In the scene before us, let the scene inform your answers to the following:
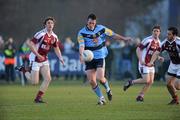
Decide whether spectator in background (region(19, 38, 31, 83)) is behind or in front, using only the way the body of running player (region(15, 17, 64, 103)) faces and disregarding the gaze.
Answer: behind

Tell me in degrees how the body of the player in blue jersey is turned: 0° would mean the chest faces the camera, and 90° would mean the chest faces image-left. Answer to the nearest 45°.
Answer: approximately 0°

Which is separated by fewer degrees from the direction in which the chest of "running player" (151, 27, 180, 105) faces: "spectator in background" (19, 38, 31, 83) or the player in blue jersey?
the player in blue jersey

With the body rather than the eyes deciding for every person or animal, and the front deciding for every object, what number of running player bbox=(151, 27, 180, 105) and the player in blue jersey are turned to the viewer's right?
0

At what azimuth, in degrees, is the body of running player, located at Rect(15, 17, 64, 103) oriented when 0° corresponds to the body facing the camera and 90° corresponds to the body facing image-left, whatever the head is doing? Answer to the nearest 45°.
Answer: approximately 315°

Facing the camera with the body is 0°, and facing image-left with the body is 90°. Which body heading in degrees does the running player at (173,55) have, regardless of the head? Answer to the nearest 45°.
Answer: approximately 45°
